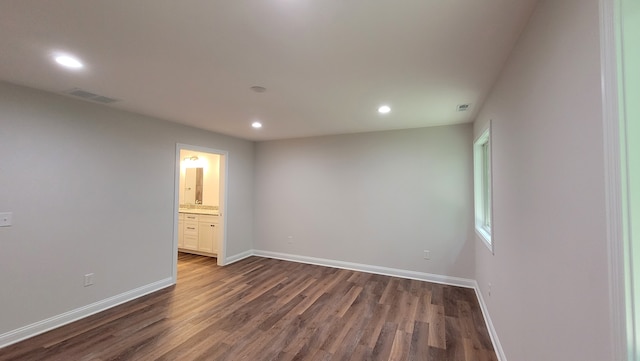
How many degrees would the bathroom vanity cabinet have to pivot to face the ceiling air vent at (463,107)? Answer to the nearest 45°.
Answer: approximately 90° to its left

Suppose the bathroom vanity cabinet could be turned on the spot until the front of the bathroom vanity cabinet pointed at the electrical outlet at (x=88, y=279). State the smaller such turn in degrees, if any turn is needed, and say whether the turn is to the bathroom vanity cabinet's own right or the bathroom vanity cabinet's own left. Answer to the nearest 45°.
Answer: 0° — it already faces it

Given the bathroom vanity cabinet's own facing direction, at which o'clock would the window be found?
The window is roughly at 9 o'clock from the bathroom vanity cabinet.

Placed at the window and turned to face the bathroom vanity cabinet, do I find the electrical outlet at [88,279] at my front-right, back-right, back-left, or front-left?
front-left
